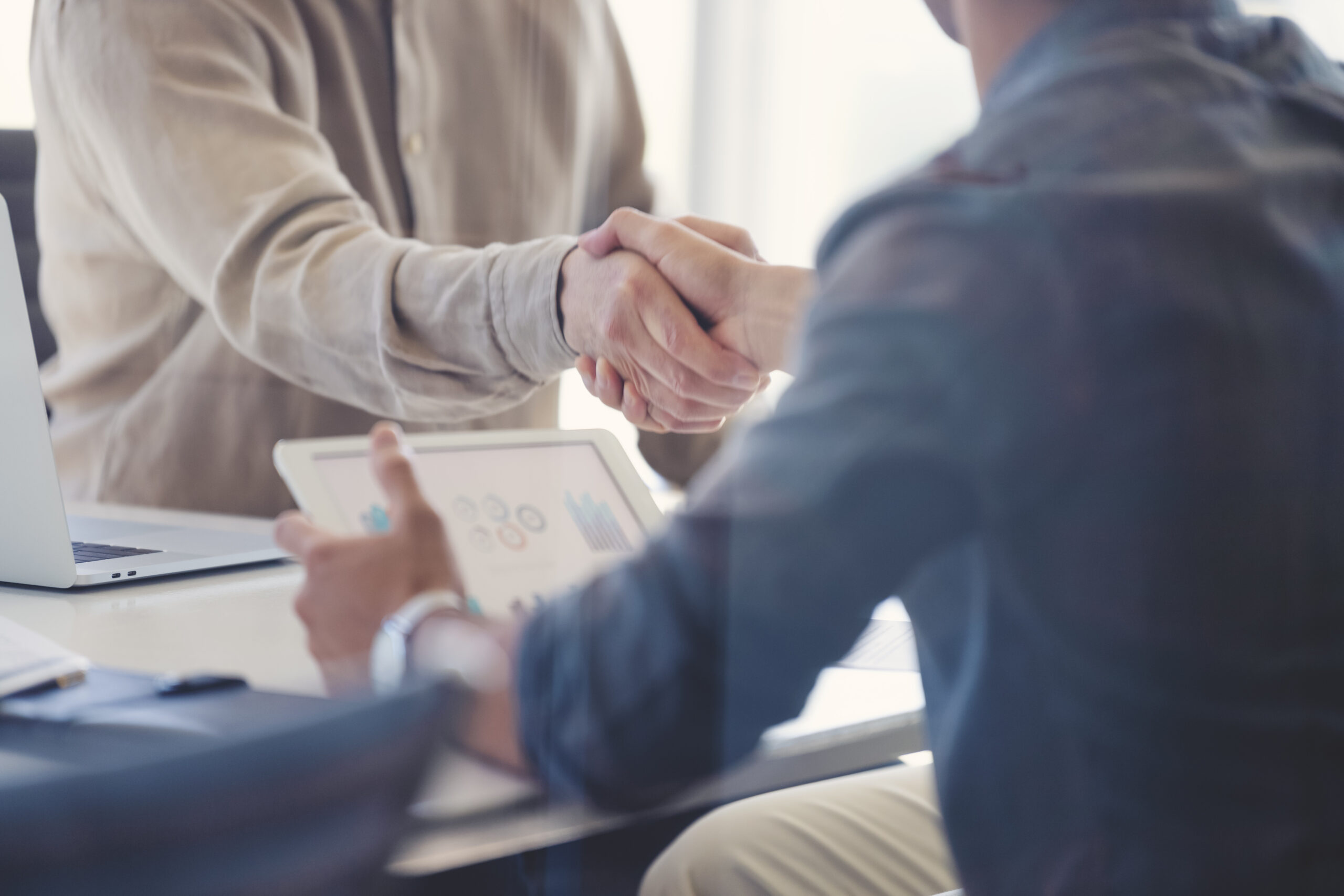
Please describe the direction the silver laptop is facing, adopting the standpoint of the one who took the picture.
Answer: facing away from the viewer and to the right of the viewer
